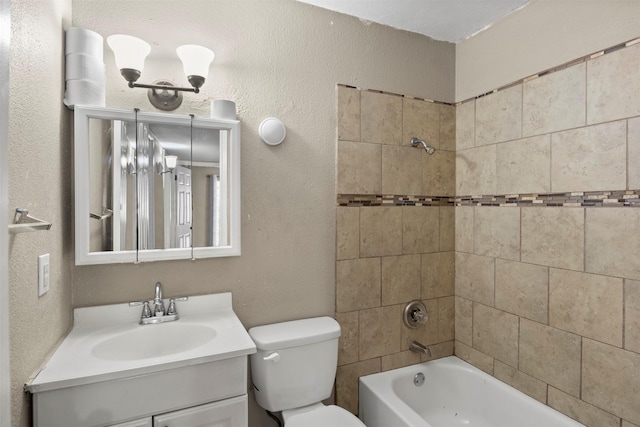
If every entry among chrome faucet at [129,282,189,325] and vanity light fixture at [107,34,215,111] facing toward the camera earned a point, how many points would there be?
2

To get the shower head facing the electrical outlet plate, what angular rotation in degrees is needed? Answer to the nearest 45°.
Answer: approximately 90° to its right

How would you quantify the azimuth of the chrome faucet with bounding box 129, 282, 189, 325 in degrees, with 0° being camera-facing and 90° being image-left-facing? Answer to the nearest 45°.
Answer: approximately 0°

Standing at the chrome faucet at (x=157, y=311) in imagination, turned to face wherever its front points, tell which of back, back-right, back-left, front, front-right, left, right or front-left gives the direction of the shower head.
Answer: left

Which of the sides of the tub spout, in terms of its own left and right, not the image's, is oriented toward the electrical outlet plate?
right

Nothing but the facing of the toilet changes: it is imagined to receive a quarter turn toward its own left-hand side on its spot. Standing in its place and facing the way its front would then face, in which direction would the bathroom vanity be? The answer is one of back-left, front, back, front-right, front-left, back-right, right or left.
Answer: back

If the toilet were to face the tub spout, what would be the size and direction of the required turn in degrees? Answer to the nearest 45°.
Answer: approximately 90° to its left

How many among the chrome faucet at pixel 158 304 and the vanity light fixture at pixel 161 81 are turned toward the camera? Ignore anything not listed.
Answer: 2

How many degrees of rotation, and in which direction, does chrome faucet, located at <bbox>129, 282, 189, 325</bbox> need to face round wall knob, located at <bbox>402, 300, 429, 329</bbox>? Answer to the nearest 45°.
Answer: approximately 90° to its left

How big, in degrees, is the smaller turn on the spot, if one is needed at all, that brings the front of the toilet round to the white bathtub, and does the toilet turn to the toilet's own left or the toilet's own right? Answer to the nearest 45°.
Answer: approximately 45° to the toilet's own left

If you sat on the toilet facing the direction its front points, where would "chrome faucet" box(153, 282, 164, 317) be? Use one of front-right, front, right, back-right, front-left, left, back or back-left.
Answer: back-right
